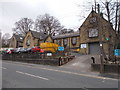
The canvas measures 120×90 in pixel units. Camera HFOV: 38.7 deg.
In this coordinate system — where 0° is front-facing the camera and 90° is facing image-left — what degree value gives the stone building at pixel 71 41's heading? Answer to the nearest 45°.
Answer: approximately 45°
